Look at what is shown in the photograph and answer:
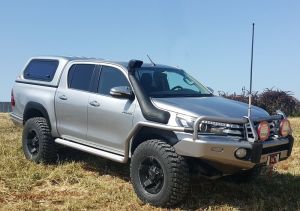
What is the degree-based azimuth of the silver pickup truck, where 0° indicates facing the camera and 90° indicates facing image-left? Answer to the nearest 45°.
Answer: approximately 315°

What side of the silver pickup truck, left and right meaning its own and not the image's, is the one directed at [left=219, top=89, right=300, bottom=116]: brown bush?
left
